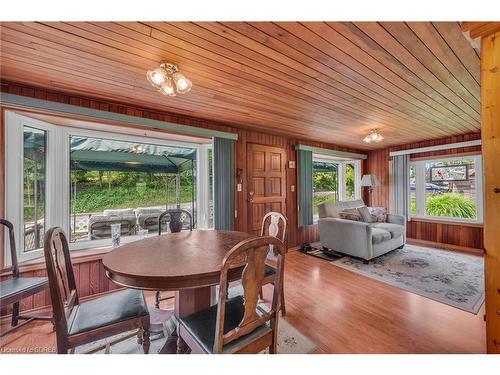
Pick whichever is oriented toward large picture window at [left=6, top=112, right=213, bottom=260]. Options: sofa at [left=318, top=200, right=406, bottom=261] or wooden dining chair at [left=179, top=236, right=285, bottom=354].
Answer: the wooden dining chair

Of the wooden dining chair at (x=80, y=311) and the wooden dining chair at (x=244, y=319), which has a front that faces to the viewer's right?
the wooden dining chair at (x=80, y=311)

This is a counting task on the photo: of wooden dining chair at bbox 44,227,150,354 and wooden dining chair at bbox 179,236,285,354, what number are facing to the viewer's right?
1

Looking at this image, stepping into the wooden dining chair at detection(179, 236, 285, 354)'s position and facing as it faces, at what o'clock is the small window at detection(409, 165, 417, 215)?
The small window is roughly at 3 o'clock from the wooden dining chair.

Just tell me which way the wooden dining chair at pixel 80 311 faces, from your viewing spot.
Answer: facing to the right of the viewer

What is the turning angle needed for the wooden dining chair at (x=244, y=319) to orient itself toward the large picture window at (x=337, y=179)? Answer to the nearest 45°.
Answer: approximately 90° to its right

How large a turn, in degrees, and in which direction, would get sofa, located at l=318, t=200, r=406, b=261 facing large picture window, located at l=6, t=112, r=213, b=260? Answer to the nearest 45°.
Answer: approximately 90° to its right

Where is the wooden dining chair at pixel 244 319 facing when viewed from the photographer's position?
facing away from the viewer and to the left of the viewer

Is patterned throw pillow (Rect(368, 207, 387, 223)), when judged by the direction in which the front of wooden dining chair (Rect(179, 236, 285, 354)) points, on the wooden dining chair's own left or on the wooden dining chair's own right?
on the wooden dining chair's own right

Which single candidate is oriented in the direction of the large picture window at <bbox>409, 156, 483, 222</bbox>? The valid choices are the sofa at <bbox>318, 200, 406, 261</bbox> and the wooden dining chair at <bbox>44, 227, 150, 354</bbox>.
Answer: the wooden dining chair

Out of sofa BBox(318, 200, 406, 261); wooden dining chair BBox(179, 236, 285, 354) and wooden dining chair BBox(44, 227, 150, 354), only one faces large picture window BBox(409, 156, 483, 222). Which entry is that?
wooden dining chair BBox(44, 227, 150, 354)
